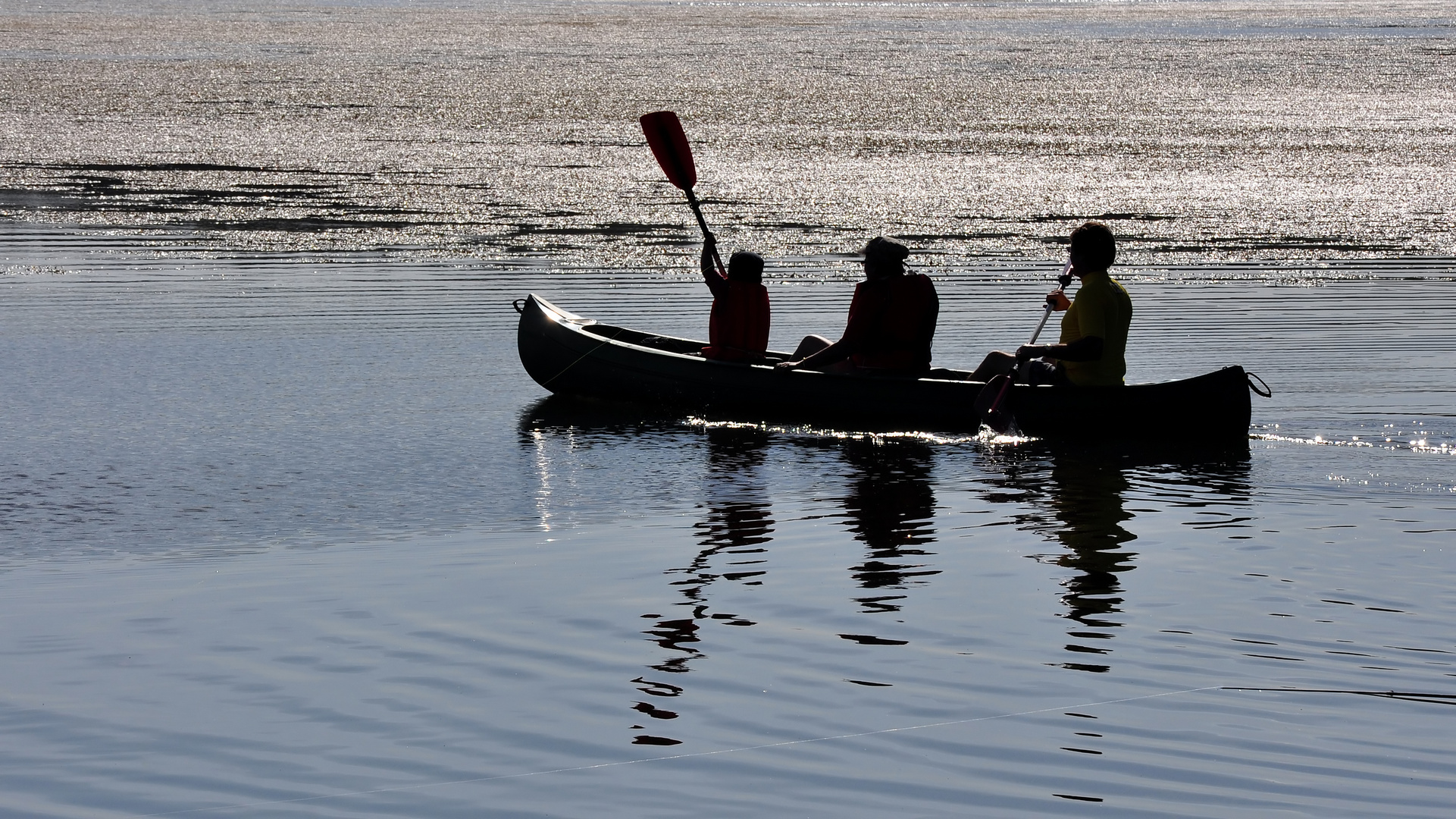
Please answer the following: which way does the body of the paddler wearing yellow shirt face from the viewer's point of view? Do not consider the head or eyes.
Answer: to the viewer's left

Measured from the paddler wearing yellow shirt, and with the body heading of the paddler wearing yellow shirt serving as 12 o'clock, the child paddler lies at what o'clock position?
The child paddler is roughly at 1 o'clock from the paddler wearing yellow shirt.
